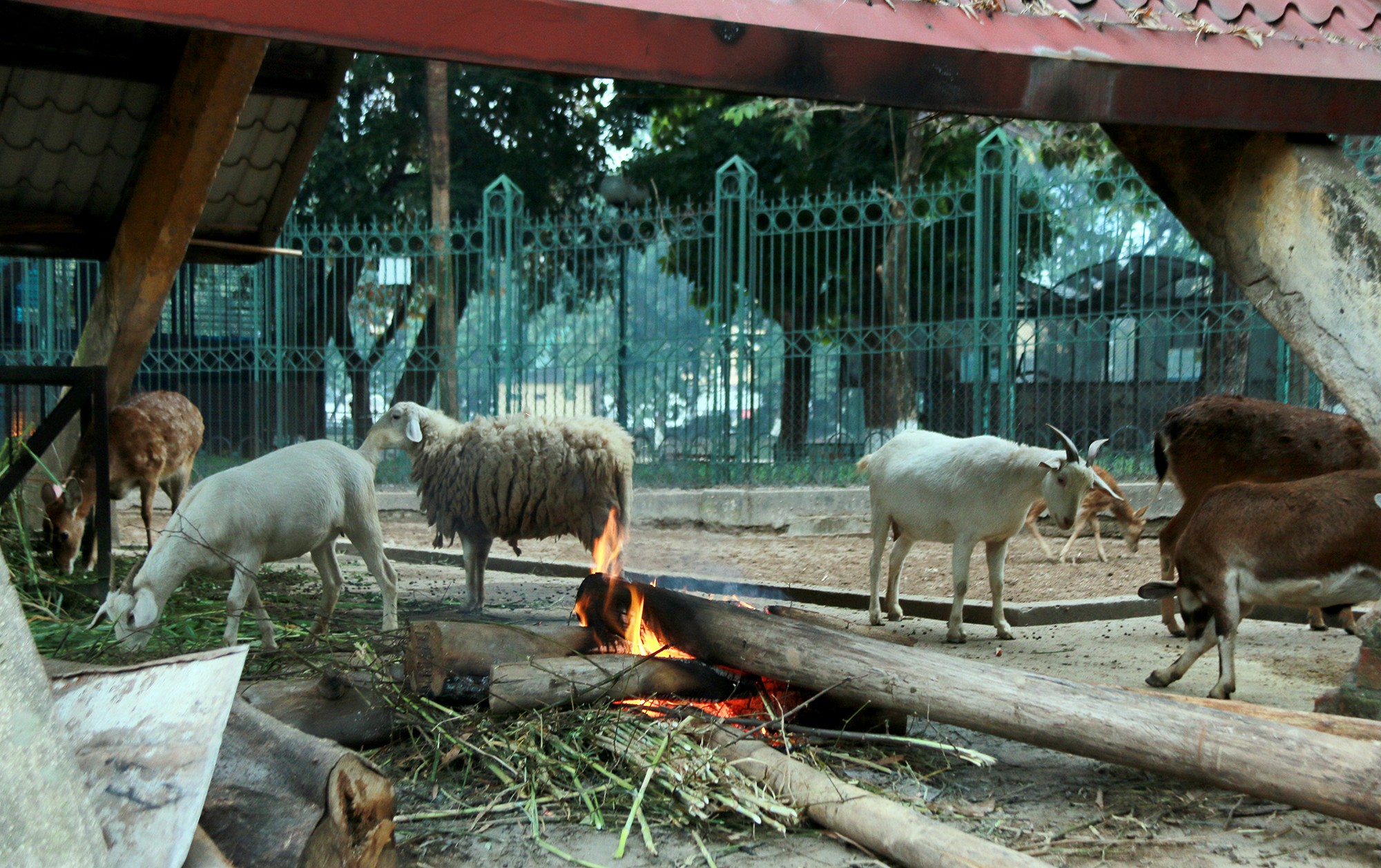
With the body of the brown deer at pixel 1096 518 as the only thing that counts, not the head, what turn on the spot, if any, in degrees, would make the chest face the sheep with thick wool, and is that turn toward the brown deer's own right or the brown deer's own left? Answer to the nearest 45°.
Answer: approximately 135° to the brown deer's own right

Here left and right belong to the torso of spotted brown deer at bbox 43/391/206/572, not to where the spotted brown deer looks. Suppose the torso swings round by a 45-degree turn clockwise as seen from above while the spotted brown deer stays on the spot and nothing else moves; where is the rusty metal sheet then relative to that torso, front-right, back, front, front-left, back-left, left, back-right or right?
left

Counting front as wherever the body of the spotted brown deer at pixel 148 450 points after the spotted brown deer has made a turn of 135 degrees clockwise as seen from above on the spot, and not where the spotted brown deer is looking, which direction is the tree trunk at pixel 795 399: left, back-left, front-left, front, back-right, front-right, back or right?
right

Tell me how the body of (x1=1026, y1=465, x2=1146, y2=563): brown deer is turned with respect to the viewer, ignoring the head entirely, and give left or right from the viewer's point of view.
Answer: facing to the right of the viewer

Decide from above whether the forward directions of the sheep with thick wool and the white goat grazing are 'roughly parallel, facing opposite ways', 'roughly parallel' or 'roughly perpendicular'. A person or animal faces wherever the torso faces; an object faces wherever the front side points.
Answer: roughly parallel

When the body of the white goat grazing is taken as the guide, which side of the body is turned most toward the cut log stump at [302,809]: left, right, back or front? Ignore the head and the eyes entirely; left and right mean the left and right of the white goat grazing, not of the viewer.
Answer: left

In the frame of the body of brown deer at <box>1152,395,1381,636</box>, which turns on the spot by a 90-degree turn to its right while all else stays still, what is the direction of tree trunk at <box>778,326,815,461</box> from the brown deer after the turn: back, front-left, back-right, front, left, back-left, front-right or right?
back-right

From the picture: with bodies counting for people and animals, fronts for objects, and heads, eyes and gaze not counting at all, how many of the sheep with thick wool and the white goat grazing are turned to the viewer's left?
2

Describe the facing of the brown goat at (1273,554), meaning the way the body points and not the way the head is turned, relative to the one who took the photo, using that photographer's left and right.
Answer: facing to the left of the viewer

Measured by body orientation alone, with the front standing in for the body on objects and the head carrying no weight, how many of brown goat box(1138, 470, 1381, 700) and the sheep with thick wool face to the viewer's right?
0

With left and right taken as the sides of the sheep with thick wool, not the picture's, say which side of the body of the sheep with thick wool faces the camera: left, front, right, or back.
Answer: left

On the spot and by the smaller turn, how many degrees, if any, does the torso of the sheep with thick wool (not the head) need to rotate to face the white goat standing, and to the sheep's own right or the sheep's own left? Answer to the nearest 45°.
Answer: approximately 180°

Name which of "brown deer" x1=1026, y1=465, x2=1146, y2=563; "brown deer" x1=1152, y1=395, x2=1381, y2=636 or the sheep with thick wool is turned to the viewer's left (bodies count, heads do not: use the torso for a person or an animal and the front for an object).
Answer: the sheep with thick wool

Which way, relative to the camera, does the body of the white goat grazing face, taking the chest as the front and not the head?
to the viewer's left

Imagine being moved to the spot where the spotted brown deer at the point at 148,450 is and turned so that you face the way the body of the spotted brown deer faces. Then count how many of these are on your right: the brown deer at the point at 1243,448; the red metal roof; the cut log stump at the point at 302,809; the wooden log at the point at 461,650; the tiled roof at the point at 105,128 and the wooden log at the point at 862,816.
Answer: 0
